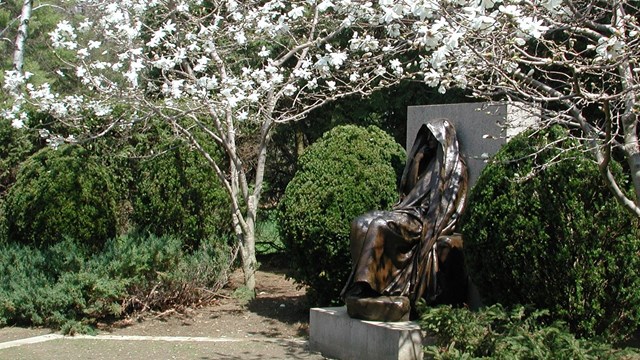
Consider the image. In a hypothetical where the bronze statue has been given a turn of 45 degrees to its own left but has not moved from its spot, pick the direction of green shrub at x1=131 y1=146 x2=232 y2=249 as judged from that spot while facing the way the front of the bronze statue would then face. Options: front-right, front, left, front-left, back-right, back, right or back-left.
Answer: back-right

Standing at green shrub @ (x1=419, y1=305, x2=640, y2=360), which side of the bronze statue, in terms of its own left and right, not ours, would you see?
left

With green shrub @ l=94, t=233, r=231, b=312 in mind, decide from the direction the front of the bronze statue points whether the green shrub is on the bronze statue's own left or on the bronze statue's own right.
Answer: on the bronze statue's own right

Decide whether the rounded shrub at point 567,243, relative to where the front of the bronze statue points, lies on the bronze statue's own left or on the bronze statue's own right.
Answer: on the bronze statue's own left

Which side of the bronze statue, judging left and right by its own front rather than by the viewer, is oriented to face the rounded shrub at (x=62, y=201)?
right

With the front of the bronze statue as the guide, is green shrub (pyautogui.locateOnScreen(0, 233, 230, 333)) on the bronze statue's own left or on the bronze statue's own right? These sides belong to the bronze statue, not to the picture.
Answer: on the bronze statue's own right

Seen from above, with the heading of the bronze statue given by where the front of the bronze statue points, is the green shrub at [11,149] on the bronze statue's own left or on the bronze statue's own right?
on the bronze statue's own right

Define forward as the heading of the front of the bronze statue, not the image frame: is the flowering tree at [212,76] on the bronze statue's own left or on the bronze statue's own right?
on the bronze statue's own right

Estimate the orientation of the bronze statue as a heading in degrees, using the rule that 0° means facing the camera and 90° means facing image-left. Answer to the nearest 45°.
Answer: approximately 45°
